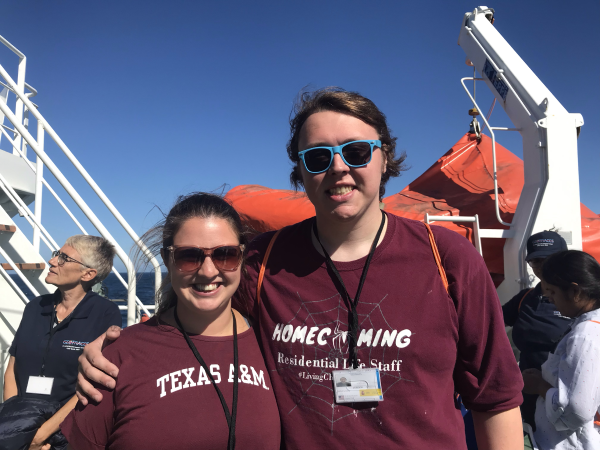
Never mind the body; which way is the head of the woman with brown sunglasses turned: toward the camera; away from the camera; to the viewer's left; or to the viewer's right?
toward the camera

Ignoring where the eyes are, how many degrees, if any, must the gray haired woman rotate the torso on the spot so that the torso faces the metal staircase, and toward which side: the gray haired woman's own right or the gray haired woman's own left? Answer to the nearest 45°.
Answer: approximately 135° to the gray haired woman's own right

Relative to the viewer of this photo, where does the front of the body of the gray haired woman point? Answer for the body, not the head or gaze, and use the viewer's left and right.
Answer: facing the viewer and to the left of the viewer

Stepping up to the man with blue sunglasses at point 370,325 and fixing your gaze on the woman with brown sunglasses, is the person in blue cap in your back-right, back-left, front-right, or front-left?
back-right

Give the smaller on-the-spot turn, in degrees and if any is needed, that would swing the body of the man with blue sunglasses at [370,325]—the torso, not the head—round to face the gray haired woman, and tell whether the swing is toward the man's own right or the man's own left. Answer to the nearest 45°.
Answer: approximately 135° to the man's own right

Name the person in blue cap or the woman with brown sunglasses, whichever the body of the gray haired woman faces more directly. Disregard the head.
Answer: the woman with brown sunglasses

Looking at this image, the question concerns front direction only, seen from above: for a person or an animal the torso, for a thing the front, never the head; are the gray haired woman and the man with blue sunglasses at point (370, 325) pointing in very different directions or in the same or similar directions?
same or similar directions

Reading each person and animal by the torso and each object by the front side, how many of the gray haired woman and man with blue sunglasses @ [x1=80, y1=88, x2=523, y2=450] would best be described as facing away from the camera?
0

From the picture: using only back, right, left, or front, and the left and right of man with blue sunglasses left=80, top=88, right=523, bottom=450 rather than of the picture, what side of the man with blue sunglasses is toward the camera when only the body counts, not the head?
front
